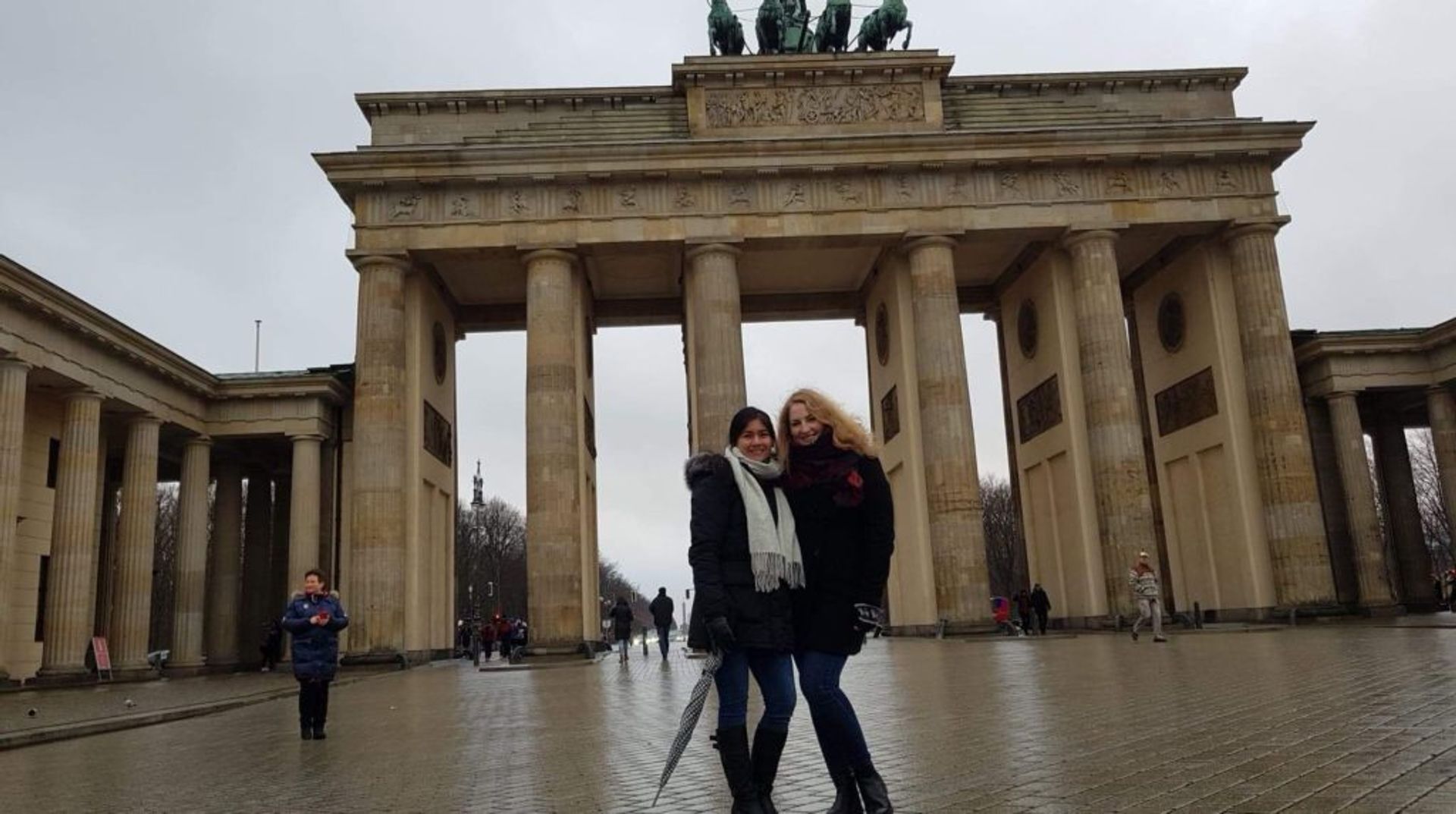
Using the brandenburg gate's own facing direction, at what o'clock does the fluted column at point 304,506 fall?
The fluted column is roughly at 3 o'clock from the brandenburg gate.

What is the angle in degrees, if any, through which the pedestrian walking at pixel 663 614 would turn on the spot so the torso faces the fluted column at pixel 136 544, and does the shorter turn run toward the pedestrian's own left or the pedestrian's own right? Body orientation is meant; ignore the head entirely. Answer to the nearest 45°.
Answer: approximately 90° to the pedestrian's own left

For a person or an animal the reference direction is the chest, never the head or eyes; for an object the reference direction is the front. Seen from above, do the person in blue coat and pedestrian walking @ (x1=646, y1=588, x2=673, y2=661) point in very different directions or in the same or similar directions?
very different directions

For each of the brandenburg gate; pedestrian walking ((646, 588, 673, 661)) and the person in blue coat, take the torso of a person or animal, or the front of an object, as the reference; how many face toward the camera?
2

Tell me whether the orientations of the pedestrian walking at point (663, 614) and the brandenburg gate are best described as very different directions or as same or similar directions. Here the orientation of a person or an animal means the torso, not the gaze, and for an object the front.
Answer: very different directions

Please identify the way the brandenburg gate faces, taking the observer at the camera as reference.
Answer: facing the viewer

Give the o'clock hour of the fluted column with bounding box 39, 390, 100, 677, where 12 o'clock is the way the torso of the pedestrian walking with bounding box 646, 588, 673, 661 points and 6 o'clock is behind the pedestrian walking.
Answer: The fluted column is roughly at 9 o'clock from the pedestrian walking.

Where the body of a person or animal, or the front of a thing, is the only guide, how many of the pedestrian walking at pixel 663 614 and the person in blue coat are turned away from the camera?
1

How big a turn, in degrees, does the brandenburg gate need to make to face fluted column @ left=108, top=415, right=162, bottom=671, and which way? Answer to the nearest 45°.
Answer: approximately 90° to its right

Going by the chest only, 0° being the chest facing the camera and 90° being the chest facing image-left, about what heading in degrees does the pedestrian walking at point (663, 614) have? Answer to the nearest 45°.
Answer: approximately 180°

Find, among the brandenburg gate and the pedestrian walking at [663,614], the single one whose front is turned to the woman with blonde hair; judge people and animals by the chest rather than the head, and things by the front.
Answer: the brandenburg gate

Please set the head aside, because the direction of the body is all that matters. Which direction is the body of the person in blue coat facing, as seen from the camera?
toward the camera

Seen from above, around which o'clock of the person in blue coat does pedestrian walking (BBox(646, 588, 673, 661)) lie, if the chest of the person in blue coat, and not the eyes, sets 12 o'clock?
The pedestrian walking is roughly at 7 o'clock from the person in blue coat.

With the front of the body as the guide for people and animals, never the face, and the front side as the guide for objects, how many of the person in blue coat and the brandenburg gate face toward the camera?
2
